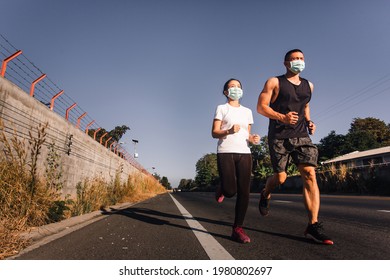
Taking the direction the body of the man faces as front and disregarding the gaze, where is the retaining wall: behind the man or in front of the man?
behind

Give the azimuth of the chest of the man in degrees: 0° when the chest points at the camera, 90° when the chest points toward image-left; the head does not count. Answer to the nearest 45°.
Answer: approximately 315°

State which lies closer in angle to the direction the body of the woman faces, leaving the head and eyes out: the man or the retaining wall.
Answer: the man

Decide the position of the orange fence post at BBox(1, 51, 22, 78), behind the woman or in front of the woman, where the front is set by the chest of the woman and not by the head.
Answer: behind

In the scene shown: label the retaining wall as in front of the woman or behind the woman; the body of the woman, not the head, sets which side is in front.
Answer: behind

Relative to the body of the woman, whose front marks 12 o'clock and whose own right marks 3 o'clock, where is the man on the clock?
The man is roughly at 10 o'clock from the woman.

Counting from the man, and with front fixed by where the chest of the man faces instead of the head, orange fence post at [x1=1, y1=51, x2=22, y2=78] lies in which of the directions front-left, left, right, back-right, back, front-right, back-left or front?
back-right
